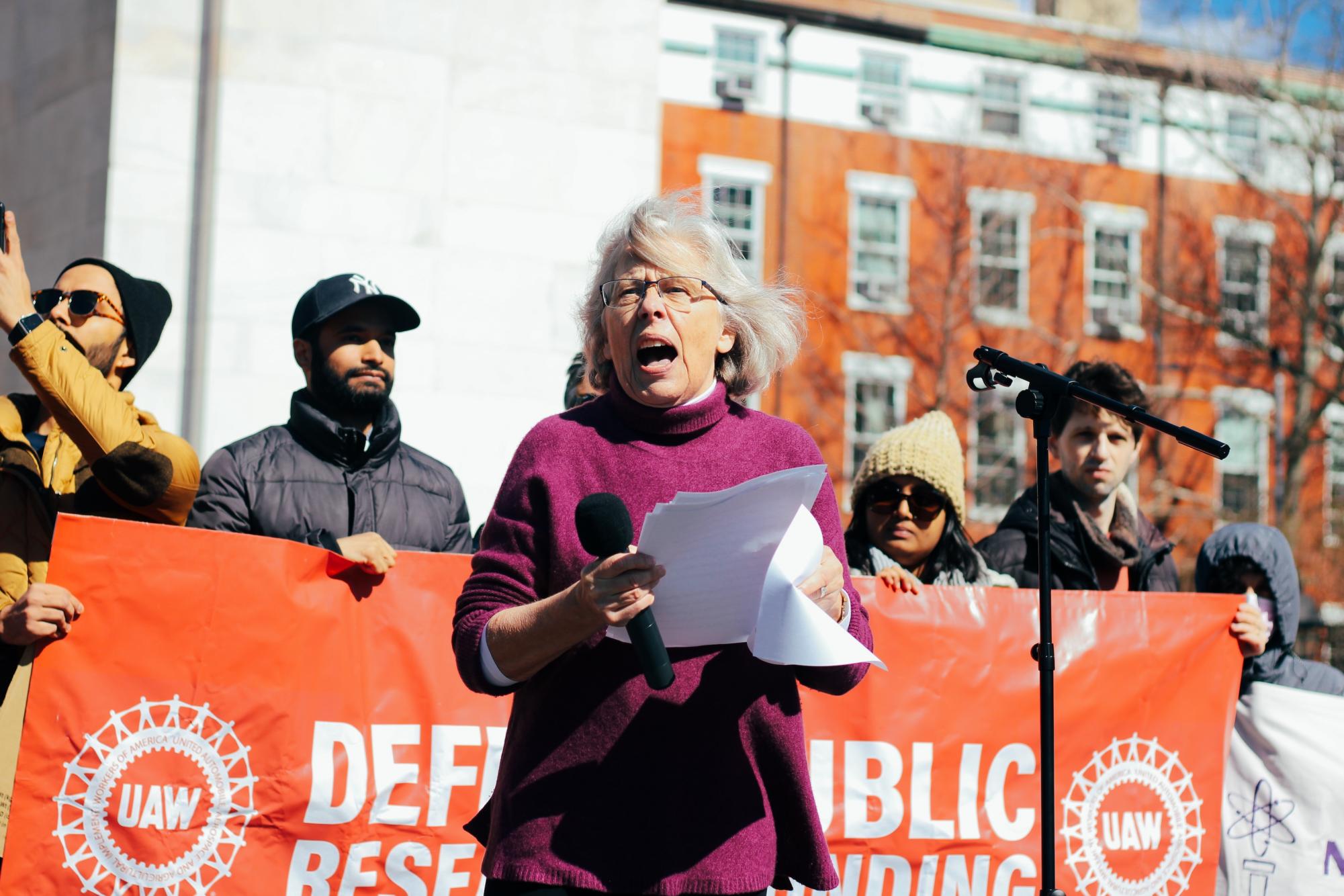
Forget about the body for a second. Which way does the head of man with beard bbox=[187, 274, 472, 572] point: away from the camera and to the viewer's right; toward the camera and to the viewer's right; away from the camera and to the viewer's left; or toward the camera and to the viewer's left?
toward the camera and to the viewer's right

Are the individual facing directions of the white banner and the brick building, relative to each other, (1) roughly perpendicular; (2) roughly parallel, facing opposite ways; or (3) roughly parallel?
roughly parallel

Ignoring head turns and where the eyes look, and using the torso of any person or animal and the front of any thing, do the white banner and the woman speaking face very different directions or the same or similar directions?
same or similar directions

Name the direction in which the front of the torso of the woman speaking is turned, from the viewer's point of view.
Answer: toward the camera

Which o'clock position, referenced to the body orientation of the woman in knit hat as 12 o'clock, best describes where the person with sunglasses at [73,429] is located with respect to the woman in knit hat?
The person with sunglasses is roughly at 2 o'clock from the woman in knit hat.

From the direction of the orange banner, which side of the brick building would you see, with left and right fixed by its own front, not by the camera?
front

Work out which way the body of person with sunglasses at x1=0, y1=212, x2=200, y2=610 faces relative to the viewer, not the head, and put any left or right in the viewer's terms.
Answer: facing the viewer and to the left of the viewer

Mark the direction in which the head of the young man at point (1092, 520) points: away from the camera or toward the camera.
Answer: toward the camera

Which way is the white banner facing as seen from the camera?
toward the camera

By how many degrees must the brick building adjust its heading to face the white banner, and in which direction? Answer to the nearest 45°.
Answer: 0° — it already faces it

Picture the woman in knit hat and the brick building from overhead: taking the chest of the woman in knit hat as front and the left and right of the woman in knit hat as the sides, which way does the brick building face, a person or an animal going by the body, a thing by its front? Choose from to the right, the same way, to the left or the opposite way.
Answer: the same way

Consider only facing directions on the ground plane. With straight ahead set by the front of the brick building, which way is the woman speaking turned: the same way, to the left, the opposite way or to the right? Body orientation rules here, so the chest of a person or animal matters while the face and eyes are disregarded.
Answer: the same way

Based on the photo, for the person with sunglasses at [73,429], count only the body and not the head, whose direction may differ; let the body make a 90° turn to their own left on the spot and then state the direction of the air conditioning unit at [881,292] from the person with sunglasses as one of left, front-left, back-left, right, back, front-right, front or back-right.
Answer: left

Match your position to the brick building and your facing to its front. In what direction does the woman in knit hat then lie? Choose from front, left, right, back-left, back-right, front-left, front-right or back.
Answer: front

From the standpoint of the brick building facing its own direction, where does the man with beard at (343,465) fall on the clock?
The man with beard is roughly at 12 o'clock from the brick building.

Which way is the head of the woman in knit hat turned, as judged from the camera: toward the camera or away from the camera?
toward the camera
